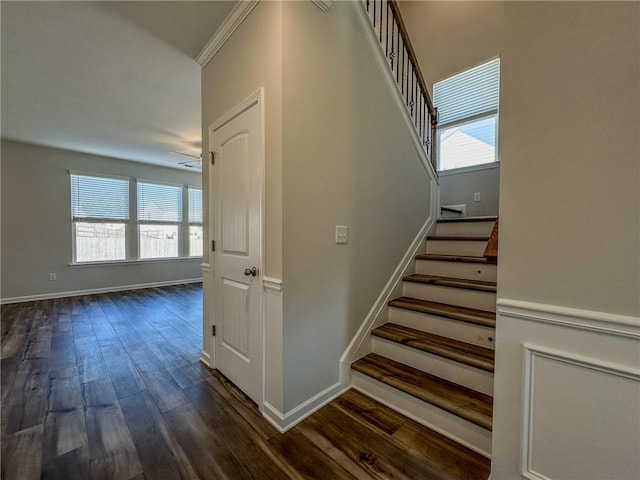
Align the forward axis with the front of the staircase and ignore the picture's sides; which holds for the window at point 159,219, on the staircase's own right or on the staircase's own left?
on the staircase's own right

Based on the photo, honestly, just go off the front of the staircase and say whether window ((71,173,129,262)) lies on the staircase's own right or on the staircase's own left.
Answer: on the staircase's own right

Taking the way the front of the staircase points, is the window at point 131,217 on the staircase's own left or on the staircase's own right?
on the staircase's own right

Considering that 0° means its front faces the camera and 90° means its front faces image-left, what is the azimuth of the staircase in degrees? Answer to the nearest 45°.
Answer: approximately 45°
